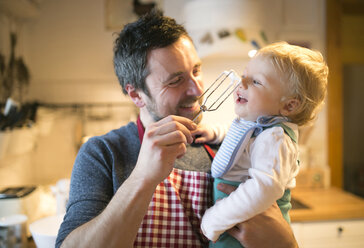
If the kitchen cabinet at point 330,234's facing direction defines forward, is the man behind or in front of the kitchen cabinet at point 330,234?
in front

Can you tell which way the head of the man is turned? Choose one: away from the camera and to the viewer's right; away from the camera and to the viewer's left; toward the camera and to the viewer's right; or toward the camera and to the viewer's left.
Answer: toward the camera and to the viewer's right

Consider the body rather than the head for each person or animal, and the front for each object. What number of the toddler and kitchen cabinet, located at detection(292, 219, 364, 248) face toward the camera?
1

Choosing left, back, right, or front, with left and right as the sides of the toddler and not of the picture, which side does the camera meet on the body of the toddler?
left

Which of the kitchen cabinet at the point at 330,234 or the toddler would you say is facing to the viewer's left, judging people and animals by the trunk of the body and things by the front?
the toddler

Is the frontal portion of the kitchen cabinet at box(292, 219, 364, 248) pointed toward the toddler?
yes

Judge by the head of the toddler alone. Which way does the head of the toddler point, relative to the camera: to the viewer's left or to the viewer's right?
to the viewer's left

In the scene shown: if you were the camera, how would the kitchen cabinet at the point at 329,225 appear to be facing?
facing the viewer

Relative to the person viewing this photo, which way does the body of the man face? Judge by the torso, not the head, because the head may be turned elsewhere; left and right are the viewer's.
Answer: facing the viewer and to the right of the viewer

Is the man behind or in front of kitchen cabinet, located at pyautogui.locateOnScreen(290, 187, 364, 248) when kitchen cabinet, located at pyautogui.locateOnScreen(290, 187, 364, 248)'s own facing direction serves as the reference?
in front

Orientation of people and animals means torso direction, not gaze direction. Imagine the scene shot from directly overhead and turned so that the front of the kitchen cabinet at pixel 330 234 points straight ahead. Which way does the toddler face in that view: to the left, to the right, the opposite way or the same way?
to the right
